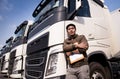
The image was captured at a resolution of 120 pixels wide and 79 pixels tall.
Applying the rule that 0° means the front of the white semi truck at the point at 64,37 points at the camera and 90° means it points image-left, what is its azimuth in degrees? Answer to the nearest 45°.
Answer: approximately 45°

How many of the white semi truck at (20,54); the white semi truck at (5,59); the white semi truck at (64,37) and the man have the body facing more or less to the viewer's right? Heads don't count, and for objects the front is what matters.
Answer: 0

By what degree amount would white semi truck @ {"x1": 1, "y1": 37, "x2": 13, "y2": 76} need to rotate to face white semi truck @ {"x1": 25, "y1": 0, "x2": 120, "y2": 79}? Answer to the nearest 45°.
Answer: approximately 45° to its left

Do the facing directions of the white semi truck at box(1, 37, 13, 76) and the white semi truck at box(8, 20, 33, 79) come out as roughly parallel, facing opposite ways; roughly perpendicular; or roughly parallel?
roughly parallel

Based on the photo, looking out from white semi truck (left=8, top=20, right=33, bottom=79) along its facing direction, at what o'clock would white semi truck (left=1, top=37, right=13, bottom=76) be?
white semi truck (left=1, top=37, right=13, bottom=76) is roughly at 4 o'clock from white semi truck (left=8, top=20, right=33, bottom=79).

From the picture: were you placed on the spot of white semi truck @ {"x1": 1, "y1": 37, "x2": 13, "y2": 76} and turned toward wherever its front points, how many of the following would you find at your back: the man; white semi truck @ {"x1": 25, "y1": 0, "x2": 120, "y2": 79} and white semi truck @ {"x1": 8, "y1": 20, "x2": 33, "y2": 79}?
0

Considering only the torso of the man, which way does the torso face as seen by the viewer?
toward the camera

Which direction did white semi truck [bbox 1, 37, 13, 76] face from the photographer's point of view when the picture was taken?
facing the viewer and to the left of the viewer

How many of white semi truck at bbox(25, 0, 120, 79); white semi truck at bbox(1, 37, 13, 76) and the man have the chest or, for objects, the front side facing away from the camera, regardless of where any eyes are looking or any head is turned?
0

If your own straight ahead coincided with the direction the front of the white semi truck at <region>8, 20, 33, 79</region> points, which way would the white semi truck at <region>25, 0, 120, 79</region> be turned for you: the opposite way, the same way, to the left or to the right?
the same way

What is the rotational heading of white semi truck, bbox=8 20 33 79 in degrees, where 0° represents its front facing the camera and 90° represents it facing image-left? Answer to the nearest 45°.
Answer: approximately 45°

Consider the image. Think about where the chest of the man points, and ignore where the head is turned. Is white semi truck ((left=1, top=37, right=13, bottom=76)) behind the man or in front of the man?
behind
